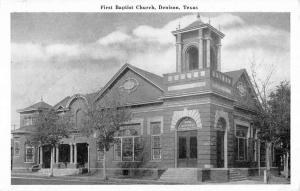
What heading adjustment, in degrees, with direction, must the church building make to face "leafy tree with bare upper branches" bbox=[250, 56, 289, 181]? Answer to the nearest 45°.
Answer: approximately 90° to its left

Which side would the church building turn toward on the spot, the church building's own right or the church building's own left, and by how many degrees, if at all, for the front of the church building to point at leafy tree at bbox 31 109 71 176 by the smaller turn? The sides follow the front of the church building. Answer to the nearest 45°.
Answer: approximately 90° to the church building's own right

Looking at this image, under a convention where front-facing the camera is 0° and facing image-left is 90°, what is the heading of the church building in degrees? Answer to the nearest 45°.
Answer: approximately 45°
